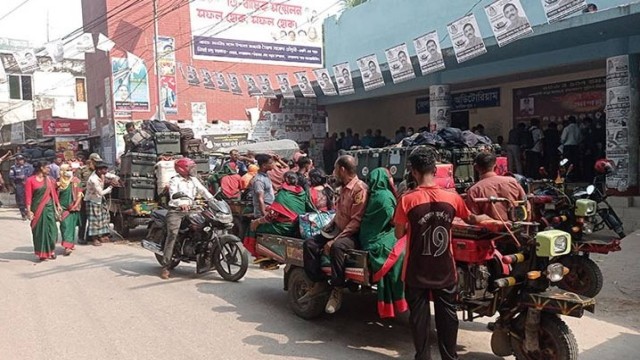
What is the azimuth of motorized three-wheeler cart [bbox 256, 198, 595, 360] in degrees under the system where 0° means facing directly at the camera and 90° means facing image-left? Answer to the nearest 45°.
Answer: approximately 315°

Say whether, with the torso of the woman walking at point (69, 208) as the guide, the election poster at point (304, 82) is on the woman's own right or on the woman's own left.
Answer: on the woman's own left

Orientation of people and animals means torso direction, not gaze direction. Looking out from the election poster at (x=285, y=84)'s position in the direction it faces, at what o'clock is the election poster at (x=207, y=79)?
the election poster at (x=207, y=79) is roughly at 4 o'clock from the election poster at (x=285, y=84).

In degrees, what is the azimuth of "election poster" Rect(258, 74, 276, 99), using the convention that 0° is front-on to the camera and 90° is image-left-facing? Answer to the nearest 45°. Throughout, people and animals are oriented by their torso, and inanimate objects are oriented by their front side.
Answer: approximately 0°

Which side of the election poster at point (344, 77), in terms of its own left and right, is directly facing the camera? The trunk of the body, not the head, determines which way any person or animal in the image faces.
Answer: front

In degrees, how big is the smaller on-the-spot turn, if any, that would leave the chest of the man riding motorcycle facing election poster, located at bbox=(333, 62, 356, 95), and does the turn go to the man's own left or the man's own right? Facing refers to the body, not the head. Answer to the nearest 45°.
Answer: approximately 90° to the man's own left

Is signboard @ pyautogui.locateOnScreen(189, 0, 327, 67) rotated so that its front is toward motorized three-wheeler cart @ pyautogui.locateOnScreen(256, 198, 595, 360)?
yes

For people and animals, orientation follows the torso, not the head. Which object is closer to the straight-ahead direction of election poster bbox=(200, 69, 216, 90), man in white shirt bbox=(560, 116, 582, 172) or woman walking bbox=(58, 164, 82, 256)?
the woman walking

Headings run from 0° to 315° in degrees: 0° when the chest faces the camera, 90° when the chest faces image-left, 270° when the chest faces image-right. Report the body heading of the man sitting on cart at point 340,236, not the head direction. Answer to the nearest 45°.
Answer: approximately 45°

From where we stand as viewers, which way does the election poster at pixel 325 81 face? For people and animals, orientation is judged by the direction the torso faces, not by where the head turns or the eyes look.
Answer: facing the viewer

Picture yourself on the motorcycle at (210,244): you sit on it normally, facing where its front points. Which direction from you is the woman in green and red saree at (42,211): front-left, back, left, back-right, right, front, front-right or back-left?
back

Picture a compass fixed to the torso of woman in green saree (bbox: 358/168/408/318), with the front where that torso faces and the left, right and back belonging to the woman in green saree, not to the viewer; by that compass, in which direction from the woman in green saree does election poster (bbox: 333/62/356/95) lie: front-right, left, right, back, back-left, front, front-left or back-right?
front-left

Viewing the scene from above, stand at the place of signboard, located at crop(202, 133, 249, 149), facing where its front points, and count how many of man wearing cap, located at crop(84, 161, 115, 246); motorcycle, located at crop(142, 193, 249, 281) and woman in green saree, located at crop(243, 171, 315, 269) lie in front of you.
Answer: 3

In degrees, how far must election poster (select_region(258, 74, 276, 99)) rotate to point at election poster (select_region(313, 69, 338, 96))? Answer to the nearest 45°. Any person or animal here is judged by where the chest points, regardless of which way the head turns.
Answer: approximately 45° to its left
